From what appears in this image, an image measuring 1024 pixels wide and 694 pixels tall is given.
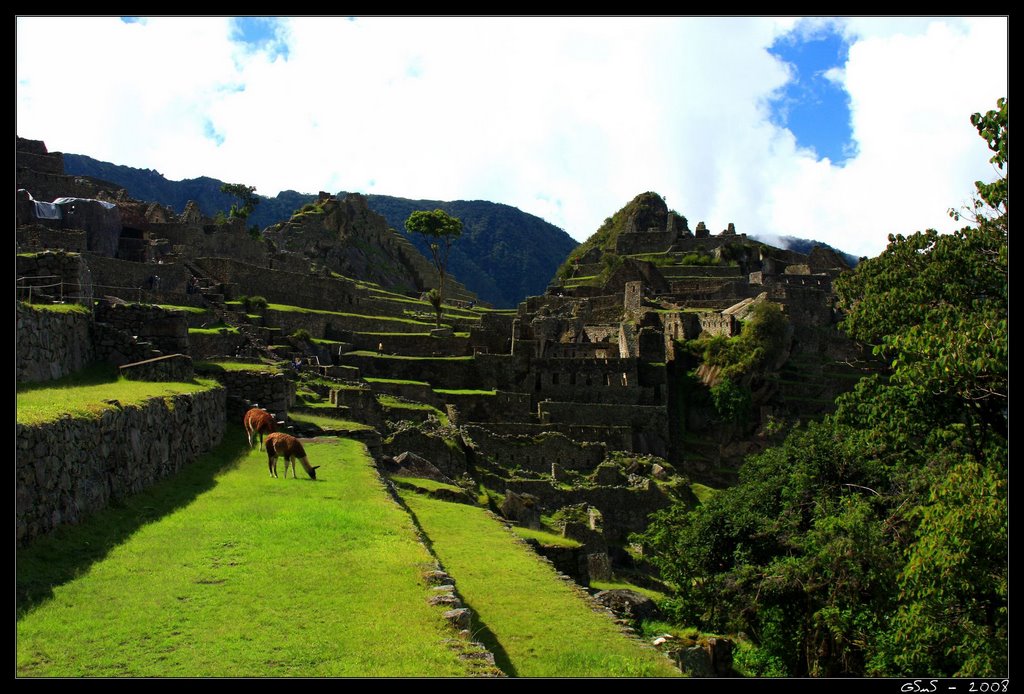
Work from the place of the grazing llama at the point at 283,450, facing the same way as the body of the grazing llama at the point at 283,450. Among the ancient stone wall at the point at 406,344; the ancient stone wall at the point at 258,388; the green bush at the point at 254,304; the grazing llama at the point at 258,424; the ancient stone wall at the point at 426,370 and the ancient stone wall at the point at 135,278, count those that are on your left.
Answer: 6

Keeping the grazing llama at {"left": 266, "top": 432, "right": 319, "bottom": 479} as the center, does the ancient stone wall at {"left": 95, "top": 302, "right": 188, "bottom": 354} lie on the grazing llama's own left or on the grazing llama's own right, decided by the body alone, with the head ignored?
on the grazing llama's own left

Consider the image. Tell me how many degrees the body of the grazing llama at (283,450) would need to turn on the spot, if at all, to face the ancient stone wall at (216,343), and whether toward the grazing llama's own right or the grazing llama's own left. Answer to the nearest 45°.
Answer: approximately 90° to the grazing llama's own left

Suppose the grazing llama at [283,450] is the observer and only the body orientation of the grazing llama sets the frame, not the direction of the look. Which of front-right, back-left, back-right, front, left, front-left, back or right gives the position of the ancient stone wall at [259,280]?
left

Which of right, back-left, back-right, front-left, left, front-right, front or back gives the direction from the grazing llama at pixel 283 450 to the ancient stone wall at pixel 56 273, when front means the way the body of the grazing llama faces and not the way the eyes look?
back-left

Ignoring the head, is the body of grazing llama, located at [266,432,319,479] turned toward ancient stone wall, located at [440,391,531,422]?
no

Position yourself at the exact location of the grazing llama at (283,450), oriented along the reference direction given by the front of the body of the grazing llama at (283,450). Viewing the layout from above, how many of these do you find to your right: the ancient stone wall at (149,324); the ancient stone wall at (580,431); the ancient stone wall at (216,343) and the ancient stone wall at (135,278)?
0

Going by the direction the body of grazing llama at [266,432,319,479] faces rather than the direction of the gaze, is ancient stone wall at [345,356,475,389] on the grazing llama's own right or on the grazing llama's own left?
on the grazing llama's own left

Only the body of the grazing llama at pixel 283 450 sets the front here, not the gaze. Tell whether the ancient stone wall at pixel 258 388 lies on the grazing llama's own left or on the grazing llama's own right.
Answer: on the grazing llama's own left

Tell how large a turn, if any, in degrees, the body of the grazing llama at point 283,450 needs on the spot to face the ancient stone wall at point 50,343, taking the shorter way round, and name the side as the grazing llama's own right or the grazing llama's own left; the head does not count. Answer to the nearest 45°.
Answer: approximately 180°

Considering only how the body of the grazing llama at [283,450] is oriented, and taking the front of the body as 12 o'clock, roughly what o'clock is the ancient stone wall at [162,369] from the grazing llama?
The ancient stone wall is roughly at 8 o'clock from the grazing llama.

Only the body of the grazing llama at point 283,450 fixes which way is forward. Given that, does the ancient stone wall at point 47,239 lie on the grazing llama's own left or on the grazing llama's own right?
on the grazing llama's own left

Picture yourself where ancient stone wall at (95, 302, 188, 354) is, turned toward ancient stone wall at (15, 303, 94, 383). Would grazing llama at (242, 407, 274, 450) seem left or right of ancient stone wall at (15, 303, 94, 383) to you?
left

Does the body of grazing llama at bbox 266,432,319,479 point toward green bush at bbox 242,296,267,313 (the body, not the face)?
no

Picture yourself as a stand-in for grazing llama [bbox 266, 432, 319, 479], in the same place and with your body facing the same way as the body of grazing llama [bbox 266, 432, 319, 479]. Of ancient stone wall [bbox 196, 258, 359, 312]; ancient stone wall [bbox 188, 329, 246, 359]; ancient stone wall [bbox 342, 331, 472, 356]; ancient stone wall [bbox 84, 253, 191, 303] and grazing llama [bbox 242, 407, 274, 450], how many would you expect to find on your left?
5

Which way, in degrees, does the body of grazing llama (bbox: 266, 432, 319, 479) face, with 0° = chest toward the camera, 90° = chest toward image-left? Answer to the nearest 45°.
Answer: approximately 270°

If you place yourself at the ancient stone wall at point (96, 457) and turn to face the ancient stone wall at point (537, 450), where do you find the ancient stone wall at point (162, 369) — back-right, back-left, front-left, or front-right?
front-left
